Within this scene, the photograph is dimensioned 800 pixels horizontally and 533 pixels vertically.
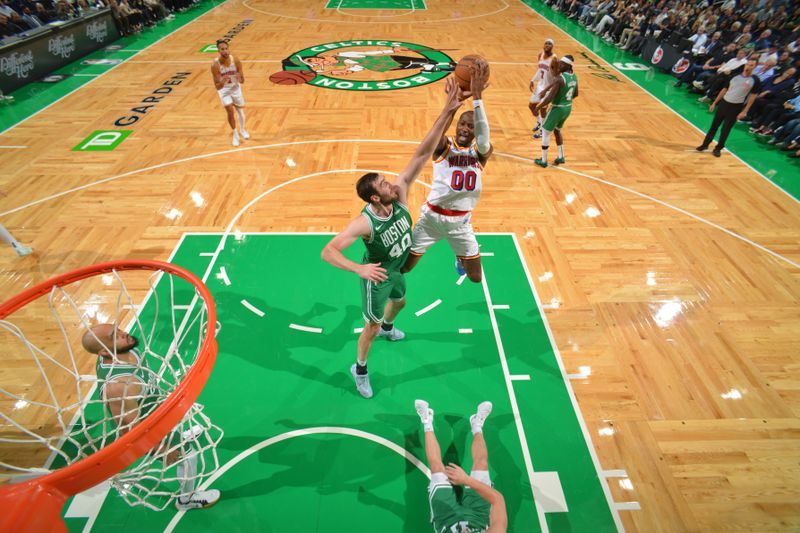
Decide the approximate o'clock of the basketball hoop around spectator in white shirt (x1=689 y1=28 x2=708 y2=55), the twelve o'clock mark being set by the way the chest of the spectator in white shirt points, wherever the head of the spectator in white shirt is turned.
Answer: The basketball hoop is roughly at 11 o'clock from the spectator in white shirt.

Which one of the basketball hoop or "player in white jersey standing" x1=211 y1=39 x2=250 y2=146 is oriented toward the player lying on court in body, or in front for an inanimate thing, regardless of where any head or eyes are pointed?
the player in white jersey standing

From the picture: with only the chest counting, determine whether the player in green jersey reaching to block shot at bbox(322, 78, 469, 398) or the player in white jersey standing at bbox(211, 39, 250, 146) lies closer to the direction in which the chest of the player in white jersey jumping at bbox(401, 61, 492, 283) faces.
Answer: the player in green jersey reaching to block shot

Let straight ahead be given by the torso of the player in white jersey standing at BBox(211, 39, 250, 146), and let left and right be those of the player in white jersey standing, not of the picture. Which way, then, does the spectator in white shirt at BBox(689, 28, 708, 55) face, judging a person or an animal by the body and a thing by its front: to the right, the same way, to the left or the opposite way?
to the right

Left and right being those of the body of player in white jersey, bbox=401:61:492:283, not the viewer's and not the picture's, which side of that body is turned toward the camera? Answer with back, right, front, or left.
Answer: front

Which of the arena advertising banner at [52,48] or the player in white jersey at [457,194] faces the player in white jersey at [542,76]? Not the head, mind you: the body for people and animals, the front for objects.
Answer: the arena advertising banner

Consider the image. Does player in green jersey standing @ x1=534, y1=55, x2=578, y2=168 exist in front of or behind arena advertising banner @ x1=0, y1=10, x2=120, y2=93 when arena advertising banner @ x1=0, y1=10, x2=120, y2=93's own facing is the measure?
in front

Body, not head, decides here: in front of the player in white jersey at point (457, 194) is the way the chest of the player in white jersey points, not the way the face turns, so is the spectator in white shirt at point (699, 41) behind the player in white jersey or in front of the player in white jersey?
behind

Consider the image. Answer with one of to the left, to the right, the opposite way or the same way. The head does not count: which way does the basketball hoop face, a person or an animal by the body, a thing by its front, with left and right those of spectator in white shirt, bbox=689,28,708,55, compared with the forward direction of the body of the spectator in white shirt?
to the right

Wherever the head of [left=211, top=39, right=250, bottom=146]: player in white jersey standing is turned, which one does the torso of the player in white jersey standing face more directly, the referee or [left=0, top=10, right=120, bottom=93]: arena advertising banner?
the referee

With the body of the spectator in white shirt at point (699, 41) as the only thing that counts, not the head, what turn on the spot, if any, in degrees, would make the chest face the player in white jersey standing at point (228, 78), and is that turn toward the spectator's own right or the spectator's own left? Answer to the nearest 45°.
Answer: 0° — they already face them

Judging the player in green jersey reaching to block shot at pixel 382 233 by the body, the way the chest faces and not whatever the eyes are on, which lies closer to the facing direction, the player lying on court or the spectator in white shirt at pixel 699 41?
the player lying on court

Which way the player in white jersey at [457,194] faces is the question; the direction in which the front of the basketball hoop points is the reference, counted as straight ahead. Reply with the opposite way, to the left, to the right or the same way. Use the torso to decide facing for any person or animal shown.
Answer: the opposite way

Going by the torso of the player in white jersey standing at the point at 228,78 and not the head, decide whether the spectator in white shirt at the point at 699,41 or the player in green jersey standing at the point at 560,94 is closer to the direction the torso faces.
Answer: the player in green jersey standing

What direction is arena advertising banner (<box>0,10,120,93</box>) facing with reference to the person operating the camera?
facing the viewer and to the right of the viewer
